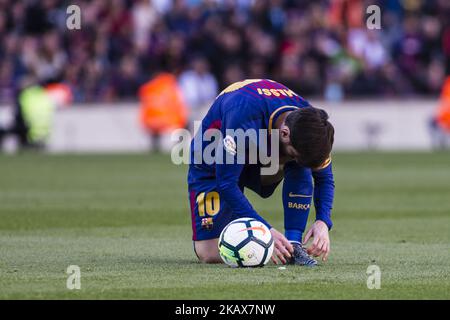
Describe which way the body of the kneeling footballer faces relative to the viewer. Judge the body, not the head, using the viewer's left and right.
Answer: facing the viewer and to the right of the viewer

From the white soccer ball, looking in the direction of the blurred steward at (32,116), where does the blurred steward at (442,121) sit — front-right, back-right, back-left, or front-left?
front-right

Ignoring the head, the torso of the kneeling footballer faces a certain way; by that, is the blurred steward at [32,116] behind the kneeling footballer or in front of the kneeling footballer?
behind

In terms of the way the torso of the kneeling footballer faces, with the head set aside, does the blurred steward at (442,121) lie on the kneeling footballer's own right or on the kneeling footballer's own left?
on the kneeling footballer's own left
